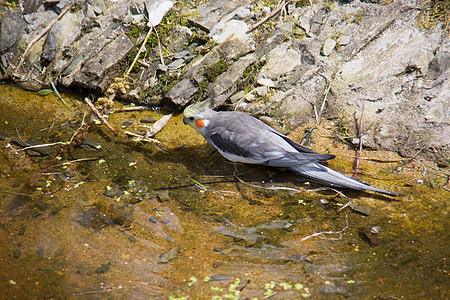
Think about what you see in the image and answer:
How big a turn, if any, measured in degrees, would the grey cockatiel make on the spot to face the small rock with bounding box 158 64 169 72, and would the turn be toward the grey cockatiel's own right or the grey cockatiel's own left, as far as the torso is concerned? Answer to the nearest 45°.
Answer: approximately 45° to the grey cockatiel's own right

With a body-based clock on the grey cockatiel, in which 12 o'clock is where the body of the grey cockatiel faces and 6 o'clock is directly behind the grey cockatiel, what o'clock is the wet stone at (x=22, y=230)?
The wet stone is roughly at 11 o'clock from the grey cockatiel.

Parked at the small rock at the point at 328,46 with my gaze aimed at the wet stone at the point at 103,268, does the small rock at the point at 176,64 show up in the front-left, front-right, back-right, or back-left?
front-right

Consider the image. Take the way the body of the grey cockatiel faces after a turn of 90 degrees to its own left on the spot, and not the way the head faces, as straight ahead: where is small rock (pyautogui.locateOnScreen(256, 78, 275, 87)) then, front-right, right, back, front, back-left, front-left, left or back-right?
back

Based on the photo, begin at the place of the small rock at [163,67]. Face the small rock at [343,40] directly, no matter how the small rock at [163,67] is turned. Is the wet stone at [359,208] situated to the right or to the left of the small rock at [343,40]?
right

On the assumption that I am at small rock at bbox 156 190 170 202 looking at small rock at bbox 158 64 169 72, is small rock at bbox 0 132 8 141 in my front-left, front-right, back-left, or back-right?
front-left

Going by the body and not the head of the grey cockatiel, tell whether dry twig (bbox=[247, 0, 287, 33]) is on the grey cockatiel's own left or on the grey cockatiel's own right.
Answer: on the grey cockatiel's own right

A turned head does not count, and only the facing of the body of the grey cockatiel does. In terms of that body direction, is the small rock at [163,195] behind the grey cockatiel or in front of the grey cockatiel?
in front

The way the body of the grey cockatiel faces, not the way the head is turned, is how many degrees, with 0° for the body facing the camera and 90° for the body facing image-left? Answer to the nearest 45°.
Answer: approximately 90°

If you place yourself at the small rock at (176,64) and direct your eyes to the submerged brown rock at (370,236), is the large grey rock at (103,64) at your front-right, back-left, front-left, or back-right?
back-right

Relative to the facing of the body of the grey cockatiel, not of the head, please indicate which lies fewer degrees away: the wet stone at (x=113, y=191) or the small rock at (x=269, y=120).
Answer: the wet stone

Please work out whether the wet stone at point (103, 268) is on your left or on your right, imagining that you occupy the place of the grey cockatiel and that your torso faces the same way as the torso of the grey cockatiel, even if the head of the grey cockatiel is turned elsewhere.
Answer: on your left

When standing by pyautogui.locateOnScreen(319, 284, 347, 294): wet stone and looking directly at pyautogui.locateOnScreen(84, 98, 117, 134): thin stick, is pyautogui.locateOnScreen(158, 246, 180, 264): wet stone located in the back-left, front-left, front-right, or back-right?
front-left

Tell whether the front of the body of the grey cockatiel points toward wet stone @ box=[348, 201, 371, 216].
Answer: no

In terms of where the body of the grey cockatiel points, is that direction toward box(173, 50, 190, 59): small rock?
no

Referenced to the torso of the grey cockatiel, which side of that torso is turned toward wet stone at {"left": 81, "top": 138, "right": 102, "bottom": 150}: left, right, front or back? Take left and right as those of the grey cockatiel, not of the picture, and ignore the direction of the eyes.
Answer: front

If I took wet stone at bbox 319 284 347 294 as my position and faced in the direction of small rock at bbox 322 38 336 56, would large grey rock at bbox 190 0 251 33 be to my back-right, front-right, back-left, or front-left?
front-left

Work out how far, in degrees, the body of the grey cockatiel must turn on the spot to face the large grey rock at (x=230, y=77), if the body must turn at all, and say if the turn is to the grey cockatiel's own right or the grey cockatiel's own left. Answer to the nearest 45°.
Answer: approximately 90° to the grey cockatiel's own right
